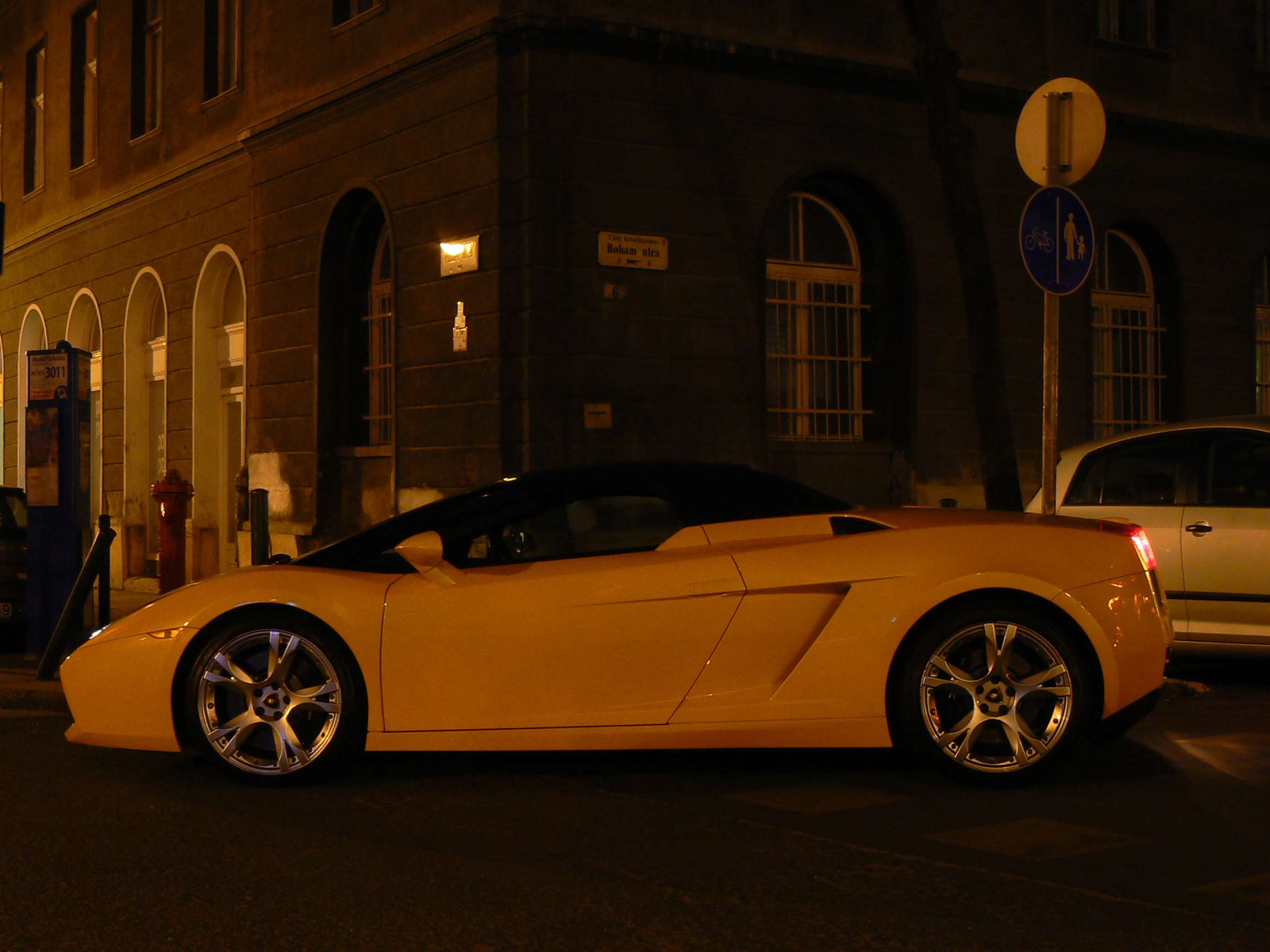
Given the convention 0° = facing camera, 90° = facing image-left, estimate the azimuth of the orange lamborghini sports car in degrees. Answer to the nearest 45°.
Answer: approximately 90°

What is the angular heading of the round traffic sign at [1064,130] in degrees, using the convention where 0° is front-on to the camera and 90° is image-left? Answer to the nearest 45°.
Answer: approximately 225°

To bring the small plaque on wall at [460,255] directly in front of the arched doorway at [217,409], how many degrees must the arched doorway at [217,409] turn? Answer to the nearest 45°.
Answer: approximately 45° to its left

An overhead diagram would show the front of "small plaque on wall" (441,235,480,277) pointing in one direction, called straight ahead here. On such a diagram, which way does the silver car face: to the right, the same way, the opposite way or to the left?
to the left

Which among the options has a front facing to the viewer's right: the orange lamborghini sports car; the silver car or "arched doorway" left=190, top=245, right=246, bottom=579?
the silver car

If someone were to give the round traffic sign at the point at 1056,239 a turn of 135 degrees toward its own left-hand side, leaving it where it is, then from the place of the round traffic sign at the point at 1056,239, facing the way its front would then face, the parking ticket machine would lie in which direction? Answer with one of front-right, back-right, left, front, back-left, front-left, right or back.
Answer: left

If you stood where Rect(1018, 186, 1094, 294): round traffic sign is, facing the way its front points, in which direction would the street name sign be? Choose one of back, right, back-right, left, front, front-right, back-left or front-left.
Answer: back

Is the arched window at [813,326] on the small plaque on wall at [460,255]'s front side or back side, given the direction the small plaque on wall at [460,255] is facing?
on the back side

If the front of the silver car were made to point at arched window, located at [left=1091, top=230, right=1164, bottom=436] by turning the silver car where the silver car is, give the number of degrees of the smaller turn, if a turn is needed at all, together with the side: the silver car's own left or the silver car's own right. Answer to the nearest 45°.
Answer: approximately 90° to the silver car's own left

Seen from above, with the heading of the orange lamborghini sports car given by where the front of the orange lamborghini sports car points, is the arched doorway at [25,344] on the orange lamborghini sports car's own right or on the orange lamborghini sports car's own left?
on the orange lamborghini sports car's own right

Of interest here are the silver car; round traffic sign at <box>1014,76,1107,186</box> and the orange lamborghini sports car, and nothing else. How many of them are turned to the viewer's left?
1

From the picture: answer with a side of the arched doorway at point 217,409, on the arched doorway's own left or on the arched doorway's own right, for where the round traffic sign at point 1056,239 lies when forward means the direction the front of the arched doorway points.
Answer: on the arched doorway's own left

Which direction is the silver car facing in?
to the viewer's right
